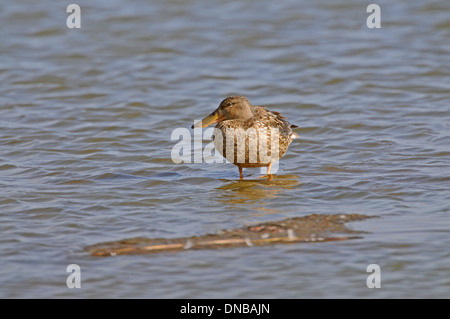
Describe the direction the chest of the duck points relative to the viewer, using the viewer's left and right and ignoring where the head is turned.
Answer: facing the viewer and to the left of the viewer

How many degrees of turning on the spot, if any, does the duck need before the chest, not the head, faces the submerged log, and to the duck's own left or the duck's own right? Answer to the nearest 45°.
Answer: approximately 45° to the duck's own left
